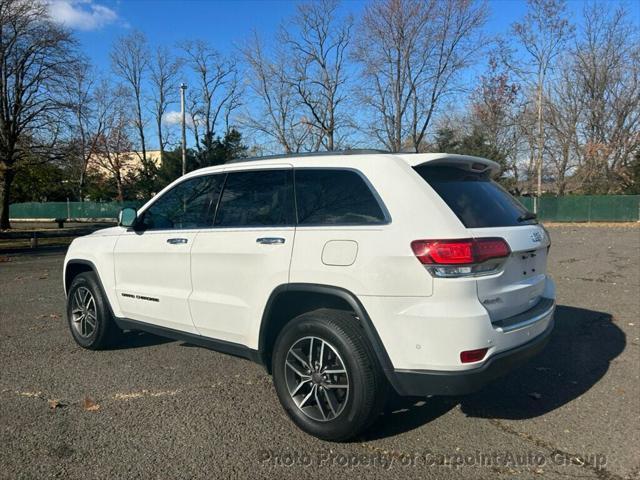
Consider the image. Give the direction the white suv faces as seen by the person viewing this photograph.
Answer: facing away from the viewer and to the left of the viewer

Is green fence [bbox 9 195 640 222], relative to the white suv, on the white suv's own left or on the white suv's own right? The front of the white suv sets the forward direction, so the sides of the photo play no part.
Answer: on the white suv's own right
